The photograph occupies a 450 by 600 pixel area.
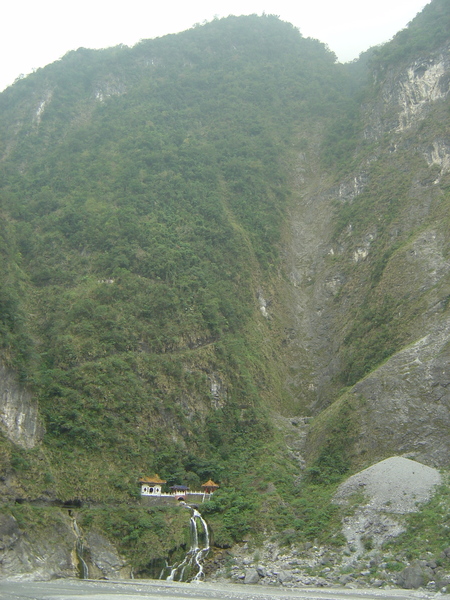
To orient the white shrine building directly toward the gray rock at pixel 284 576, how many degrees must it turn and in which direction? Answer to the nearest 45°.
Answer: approximately 45° to its left

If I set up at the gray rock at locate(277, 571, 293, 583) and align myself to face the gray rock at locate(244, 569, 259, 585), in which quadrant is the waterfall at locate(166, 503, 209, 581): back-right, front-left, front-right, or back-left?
front-right

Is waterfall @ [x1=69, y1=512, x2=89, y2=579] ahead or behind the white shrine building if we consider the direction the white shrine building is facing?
ahead

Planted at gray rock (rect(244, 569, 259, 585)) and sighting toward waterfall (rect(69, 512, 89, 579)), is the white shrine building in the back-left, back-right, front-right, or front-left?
front-right

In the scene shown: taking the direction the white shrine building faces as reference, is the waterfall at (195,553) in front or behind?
in front

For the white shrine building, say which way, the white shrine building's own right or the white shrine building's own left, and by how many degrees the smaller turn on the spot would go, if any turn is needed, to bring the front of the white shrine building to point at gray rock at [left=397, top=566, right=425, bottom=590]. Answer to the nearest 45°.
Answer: approximately 45° to the white shrine building's own left

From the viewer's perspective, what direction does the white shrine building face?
toward the camera
